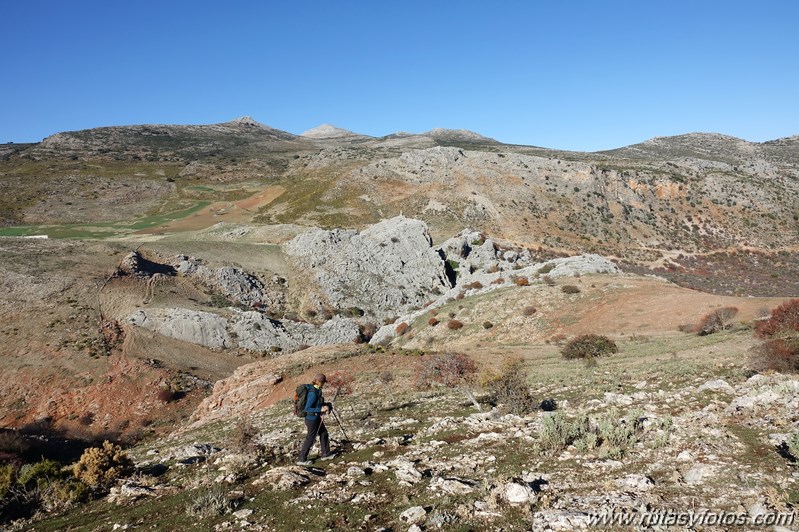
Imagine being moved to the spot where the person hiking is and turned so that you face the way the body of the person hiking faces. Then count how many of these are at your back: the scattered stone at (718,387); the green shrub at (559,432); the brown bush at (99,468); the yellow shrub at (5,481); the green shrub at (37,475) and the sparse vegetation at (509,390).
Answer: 3

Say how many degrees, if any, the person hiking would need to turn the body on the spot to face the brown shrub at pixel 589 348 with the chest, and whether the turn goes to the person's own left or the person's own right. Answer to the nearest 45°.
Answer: approximately 45° to the person's own left

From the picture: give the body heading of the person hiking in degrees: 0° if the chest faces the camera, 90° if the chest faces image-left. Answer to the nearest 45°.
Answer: approximately 270°

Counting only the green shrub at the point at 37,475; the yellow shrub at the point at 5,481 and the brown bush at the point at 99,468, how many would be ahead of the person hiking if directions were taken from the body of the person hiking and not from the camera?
0

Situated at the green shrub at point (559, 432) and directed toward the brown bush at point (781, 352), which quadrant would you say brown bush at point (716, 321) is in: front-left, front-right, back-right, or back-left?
front-left

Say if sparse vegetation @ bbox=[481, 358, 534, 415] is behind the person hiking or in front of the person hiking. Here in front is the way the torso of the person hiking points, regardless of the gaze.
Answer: in front

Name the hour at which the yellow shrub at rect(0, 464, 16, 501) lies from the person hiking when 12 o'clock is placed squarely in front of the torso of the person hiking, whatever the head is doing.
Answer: The yellow shrub is roughly at 6 o'clock from the person hiking.

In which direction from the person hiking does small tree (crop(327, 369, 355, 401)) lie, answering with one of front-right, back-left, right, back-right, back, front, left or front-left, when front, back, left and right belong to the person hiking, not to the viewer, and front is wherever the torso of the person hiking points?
left

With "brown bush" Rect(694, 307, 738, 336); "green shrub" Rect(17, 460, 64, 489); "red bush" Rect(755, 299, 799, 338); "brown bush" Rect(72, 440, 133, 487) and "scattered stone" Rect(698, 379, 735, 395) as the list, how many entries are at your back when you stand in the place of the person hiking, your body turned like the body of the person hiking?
2

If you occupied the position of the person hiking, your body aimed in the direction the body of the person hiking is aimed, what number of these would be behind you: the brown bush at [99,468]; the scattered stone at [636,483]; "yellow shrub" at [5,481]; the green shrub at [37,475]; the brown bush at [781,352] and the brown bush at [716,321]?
3

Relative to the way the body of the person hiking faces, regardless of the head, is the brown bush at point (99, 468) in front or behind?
behind

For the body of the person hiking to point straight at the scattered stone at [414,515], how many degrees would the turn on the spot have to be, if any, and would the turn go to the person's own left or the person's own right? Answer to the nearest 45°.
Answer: approximately 90° to the person's own right

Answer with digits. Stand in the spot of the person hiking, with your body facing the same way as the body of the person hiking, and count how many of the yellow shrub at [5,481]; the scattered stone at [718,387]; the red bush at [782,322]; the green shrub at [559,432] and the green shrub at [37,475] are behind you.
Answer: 2

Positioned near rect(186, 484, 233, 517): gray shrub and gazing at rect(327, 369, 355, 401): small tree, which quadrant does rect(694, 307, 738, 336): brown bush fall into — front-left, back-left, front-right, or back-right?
front-right

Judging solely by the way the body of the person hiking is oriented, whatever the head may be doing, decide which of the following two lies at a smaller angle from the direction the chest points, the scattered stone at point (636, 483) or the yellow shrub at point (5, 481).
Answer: the scattered stone

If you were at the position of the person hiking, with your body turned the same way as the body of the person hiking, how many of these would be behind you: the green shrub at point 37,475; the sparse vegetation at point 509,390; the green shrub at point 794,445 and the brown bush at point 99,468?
2

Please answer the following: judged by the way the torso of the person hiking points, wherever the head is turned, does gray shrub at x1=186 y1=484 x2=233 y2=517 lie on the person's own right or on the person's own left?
on the person's own right

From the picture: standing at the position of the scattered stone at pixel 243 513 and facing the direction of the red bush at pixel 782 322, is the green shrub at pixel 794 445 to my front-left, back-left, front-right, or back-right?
front-right
